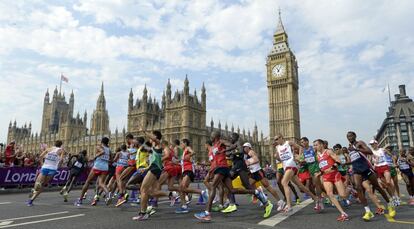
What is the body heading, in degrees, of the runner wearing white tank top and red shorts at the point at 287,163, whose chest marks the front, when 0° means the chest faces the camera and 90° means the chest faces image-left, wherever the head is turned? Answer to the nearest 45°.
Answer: approximately 45°

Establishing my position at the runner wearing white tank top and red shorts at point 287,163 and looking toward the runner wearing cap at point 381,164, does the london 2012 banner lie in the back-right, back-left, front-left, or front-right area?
back-left

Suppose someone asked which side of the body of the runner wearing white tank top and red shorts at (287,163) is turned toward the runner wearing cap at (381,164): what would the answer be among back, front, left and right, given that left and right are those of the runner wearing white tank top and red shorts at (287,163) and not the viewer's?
back

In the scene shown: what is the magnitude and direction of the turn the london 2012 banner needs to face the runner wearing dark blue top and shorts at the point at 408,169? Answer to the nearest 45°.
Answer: approximately 45° to its left

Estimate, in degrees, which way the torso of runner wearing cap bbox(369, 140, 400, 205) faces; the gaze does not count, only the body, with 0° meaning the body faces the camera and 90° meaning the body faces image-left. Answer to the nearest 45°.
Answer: approximately 45°

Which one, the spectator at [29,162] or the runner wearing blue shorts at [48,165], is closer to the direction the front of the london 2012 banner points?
the runner wearing blue shorts

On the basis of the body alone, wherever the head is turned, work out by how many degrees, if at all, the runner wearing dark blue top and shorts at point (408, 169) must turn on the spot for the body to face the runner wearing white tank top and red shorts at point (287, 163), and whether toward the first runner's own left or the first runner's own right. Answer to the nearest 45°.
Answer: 0° — they already face them

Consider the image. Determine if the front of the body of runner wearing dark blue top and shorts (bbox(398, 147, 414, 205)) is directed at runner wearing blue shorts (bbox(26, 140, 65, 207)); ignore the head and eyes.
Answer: yes

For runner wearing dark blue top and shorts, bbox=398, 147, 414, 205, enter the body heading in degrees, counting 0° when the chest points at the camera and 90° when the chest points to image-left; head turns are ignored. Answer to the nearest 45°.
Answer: approximately 45°
